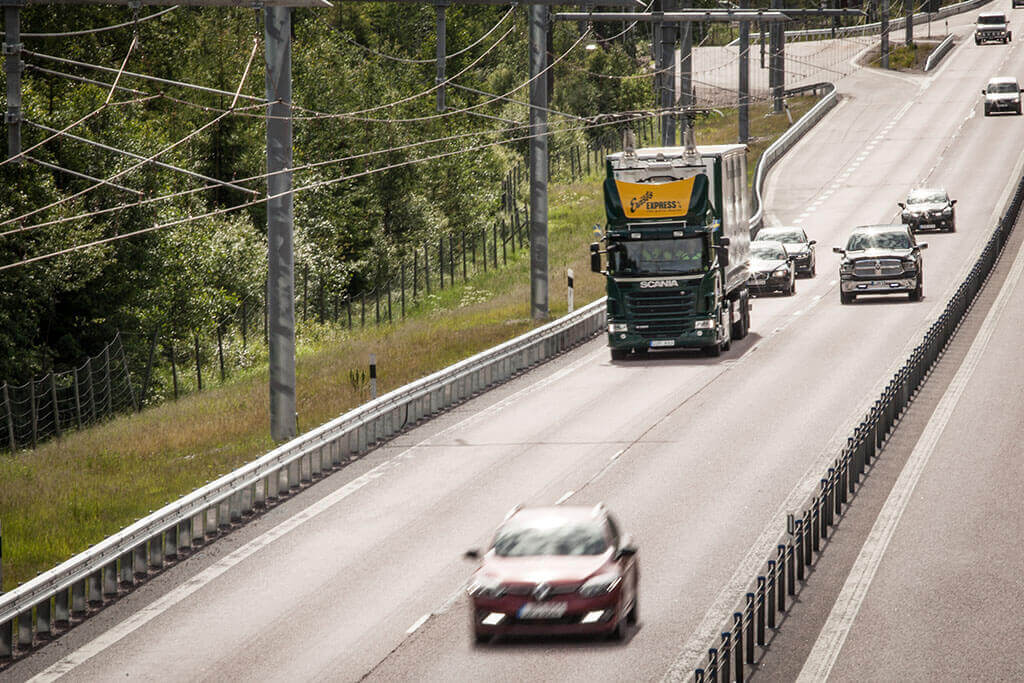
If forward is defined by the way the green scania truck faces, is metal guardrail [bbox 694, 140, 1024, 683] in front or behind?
in front

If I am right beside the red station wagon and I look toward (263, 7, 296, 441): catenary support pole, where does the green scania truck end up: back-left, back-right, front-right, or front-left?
front-right

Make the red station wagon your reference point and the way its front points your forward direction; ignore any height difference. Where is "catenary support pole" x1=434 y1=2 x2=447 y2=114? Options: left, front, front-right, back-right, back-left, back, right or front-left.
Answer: back

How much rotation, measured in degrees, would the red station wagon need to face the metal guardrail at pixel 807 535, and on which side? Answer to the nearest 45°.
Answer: approximately 135° to its left

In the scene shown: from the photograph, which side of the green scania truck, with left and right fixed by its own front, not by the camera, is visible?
front

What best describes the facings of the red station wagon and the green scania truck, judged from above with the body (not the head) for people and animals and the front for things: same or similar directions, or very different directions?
same or similar directions

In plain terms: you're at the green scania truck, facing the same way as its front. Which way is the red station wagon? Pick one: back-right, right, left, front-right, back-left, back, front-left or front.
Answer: front

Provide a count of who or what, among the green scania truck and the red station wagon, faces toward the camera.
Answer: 2

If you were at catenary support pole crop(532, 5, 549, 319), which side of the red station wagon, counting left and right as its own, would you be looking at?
back
